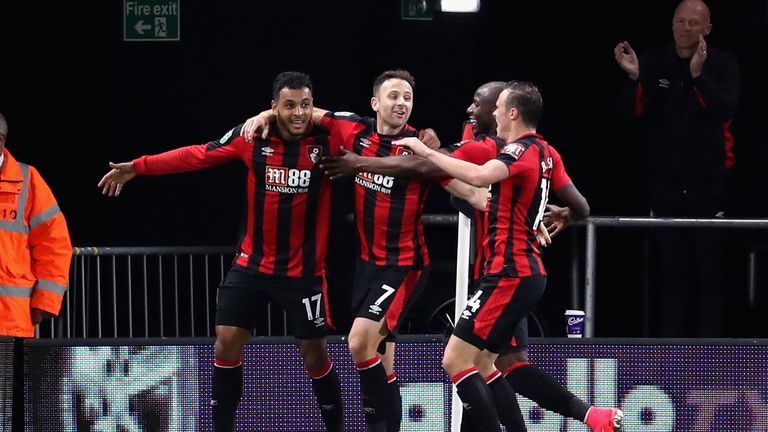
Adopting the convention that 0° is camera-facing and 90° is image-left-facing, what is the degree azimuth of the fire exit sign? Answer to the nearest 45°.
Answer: approximately 0°

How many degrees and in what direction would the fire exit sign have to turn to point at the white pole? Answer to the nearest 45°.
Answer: approximately 45° to its left
